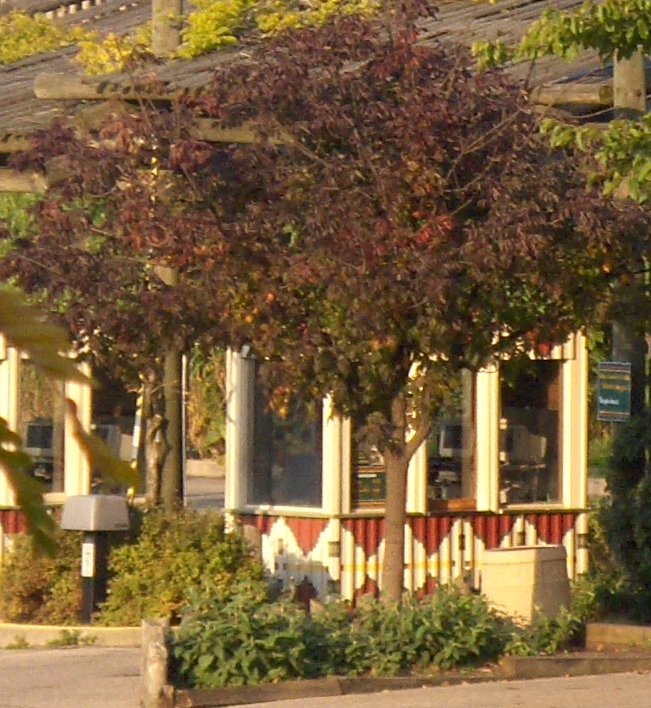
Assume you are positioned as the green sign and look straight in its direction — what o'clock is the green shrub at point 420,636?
The green shrub is roughly at 1 o'clock from the green sign.

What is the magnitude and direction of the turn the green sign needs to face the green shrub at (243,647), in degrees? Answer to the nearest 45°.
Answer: approximately 45° to its right

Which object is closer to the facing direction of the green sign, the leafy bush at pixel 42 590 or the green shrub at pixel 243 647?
the green shrub

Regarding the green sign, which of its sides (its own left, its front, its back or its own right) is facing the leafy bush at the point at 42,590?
right

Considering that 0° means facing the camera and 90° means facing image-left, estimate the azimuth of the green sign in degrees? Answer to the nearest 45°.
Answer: approximately 0°

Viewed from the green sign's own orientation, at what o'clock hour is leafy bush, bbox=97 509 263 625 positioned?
The leafy bush is roughly at 3 o'clock from the green sign.

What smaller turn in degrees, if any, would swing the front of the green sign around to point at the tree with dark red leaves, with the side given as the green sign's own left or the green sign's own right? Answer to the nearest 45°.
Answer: approximately 45° to the green sign's own right

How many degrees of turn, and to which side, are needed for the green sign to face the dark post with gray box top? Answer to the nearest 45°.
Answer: approximately 90° to its right
